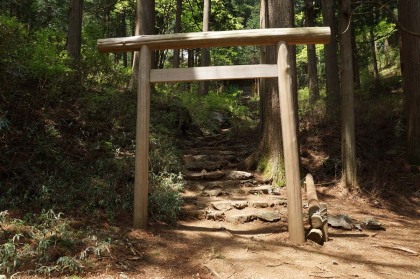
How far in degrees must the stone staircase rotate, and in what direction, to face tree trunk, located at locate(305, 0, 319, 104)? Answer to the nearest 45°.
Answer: approximately 135° to its left

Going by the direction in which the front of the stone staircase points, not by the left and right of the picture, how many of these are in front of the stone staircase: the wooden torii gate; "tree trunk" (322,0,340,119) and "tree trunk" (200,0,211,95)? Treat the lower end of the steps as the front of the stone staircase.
1

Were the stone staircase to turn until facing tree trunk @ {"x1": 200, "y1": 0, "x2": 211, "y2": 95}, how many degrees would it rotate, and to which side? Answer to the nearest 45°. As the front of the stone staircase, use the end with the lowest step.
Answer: approximately 180°

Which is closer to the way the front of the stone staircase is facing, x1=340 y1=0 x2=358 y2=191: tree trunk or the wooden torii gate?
the wooden torii gate

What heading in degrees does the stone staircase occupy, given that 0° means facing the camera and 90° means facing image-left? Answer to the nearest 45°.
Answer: approximately 0°

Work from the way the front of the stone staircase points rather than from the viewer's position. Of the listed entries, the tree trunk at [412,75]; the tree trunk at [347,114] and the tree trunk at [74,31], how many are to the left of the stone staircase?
2

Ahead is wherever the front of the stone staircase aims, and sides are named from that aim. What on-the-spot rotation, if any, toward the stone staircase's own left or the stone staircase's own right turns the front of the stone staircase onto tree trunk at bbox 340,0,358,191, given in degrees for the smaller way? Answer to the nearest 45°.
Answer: approximately 90° to the stone staircase's own left

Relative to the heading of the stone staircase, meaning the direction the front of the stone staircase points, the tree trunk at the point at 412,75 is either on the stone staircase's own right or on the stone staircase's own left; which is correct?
on the stone staircase's own left

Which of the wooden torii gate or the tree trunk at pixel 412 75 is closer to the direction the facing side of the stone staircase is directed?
the wooden torii gate

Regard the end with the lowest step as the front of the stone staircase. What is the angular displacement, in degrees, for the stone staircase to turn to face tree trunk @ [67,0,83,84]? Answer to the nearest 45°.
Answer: approximately 135° to its right
